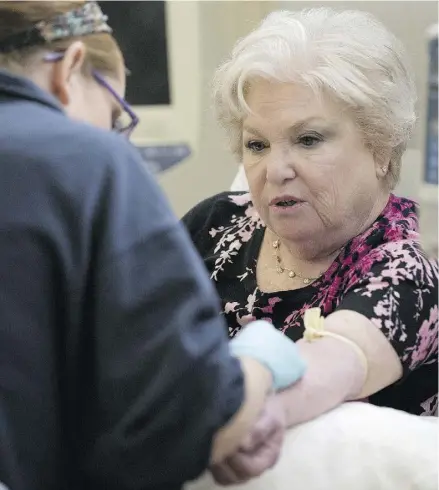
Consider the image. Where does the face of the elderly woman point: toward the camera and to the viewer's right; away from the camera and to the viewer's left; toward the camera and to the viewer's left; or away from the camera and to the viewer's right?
toward the camera and to the viewer's left

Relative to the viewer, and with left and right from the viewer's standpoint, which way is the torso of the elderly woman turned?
facing the viewer and to the left of the viewer
